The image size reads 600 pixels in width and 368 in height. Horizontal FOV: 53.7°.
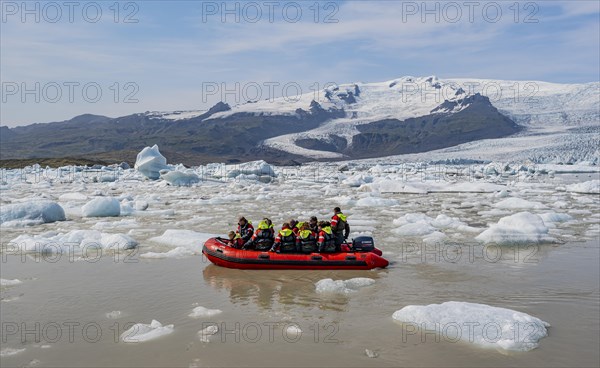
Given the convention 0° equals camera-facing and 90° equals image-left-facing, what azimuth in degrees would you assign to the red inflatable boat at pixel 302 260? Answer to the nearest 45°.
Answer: approximately 90°

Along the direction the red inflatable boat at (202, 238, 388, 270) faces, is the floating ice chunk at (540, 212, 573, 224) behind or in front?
behind

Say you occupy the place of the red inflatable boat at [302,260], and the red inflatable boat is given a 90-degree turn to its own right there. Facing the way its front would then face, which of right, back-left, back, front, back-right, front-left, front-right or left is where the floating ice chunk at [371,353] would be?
back

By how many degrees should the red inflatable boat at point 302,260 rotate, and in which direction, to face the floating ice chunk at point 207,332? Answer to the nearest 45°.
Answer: approximately 90° to its left

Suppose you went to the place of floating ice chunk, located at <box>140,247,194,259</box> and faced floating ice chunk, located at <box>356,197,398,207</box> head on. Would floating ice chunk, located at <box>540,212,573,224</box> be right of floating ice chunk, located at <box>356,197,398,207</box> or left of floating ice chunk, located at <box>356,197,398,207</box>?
right

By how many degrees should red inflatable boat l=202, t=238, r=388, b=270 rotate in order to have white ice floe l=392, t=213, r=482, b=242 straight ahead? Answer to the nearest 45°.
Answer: approximately 135° to its right

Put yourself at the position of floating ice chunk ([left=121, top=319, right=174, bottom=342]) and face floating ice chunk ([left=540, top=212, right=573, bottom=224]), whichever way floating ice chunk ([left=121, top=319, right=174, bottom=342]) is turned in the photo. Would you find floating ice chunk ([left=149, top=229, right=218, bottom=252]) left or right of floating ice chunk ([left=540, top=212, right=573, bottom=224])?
left

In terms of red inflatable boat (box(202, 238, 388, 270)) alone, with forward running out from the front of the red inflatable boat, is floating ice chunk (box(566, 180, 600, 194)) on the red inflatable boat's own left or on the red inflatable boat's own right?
on the red inflatable boat's own right

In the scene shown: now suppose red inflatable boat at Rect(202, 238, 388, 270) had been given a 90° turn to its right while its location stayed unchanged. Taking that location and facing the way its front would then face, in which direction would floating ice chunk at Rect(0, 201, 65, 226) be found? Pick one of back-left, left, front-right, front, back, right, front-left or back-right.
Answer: front-left

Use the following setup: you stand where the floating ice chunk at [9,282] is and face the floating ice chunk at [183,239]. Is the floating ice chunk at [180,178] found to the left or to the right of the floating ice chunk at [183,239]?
left
